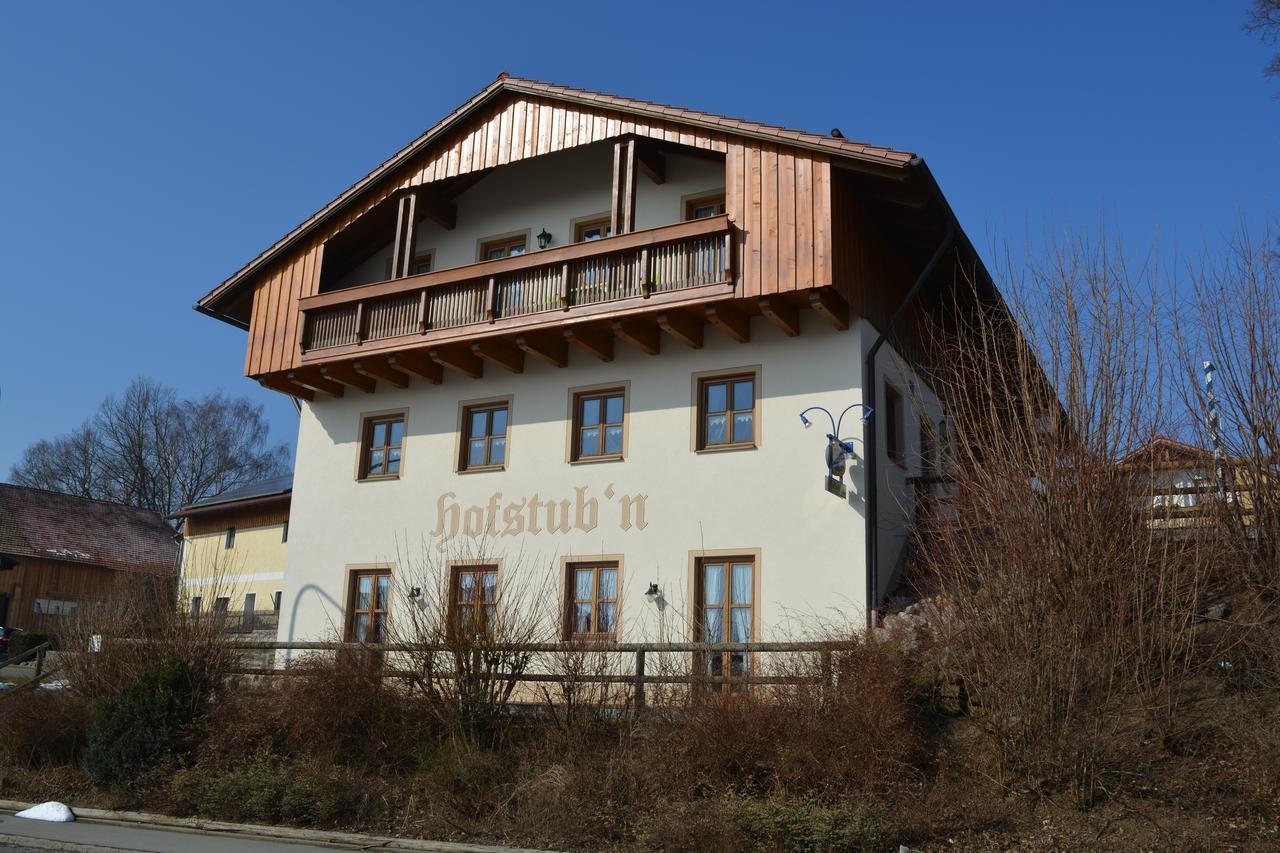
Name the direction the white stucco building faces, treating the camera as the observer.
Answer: facing the viewer and to the left of the viewer

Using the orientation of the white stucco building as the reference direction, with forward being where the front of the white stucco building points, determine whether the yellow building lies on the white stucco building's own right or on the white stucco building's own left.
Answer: on the white stucco building's own right

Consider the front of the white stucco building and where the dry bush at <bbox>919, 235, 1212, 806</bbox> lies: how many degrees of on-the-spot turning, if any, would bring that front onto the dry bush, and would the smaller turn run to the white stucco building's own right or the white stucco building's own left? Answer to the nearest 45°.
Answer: approximately 90° to the white stucco building's own left
